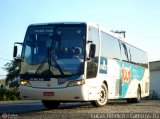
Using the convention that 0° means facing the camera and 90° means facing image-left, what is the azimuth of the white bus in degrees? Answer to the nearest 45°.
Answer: approximately 45°
